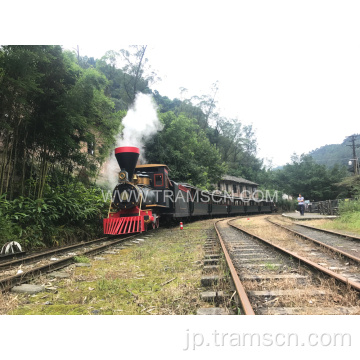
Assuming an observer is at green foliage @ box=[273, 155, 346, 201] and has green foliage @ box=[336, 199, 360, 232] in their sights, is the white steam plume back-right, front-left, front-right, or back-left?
front-right

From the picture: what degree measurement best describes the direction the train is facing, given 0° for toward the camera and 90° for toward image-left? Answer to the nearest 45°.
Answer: approximately 45°

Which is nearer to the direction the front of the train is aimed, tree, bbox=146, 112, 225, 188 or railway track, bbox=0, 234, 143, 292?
the railway track

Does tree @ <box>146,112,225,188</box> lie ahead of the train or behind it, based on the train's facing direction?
behind

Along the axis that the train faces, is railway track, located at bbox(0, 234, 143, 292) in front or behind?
in front

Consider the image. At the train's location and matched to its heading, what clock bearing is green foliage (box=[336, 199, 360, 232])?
The green foliage is roughly at 7 o'clock from the train.

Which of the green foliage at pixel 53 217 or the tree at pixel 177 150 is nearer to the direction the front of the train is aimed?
the green foliage

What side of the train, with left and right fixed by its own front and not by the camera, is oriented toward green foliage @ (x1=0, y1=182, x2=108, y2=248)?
front

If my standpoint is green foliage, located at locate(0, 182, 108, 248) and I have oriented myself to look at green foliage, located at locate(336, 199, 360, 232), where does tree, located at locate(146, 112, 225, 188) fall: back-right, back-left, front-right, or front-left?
front-left
